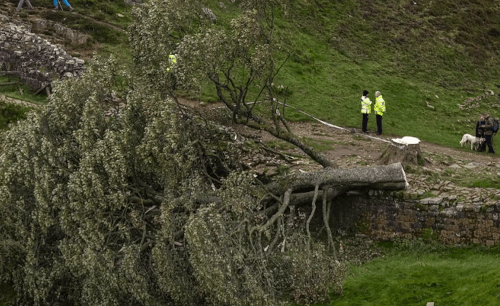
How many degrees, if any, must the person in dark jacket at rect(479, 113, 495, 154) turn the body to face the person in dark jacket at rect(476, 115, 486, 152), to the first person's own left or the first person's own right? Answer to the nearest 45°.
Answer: approximately 45° to the first person's own right

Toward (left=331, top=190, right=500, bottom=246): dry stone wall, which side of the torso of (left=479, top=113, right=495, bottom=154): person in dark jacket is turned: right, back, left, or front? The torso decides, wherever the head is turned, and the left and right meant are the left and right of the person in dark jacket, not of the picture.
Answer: left

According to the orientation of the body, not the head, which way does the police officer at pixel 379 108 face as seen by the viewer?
to the viewer's left

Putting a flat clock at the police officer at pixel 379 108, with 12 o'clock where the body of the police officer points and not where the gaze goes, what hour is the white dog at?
The white dog is roughly at 6 o'clock from the police officer.

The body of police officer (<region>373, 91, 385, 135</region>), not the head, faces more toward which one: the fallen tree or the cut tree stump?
the fallen tree

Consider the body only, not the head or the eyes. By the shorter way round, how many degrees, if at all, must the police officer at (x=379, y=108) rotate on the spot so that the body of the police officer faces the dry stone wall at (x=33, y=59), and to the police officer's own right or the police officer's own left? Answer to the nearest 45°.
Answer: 0° — they already face it

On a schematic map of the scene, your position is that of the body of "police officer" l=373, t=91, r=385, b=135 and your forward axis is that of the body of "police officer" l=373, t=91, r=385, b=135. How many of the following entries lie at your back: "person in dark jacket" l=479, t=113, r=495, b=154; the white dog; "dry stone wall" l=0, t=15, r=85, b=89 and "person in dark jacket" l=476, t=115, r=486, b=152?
3

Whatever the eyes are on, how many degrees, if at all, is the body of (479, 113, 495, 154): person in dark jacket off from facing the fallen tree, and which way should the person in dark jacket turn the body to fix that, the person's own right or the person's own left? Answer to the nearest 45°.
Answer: approximately 45° to the person's own left

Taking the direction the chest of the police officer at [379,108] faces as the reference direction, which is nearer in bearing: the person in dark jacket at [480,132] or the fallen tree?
the fallen tree

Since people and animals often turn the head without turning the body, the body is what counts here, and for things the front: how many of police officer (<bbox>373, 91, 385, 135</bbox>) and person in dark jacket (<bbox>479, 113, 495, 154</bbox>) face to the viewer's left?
2

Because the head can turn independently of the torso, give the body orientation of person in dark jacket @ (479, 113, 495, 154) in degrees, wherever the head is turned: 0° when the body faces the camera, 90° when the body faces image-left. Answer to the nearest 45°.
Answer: approximately 90°
